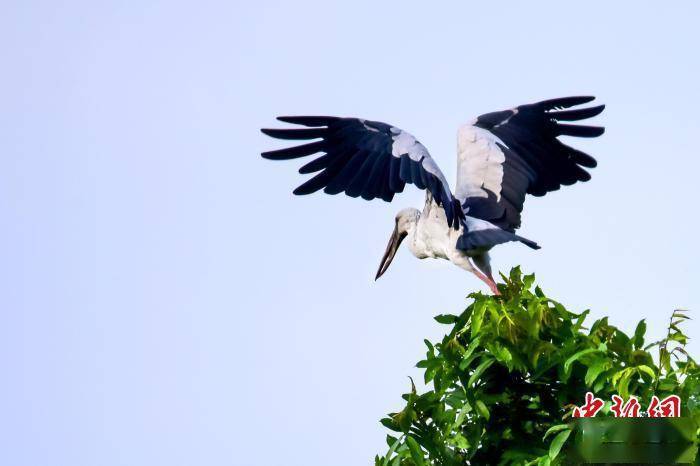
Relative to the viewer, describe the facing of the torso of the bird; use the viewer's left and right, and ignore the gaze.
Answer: facing away from the viewer and to the left of the viewer
